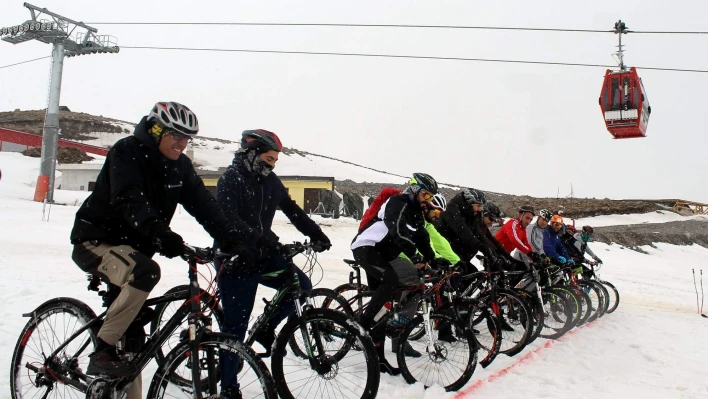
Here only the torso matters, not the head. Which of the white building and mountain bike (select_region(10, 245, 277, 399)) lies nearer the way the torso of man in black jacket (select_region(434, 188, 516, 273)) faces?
the mountain bike

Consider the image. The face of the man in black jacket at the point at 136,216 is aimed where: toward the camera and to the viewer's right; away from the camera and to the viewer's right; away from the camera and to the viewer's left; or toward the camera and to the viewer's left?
toward the camera and to the viewer's right

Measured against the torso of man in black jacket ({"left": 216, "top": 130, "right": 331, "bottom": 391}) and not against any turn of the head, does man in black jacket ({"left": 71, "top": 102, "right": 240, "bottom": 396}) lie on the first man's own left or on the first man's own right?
on the first man's own right
